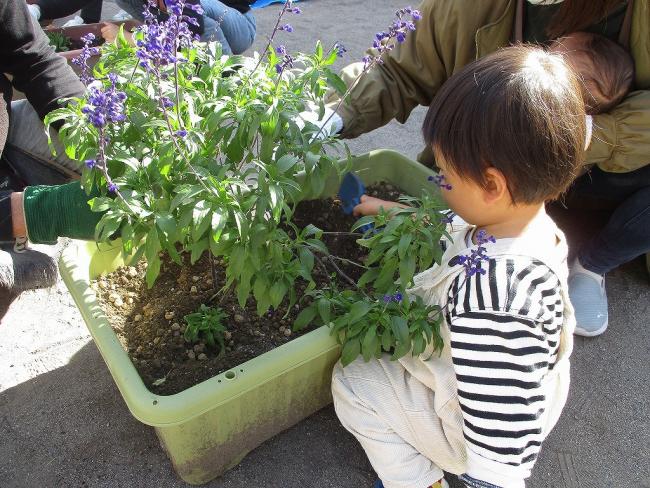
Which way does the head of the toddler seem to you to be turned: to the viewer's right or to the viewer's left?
to the viewer's left

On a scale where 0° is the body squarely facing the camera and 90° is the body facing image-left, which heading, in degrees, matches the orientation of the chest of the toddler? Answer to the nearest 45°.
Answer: approximately 90°
